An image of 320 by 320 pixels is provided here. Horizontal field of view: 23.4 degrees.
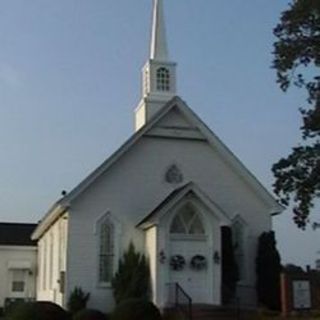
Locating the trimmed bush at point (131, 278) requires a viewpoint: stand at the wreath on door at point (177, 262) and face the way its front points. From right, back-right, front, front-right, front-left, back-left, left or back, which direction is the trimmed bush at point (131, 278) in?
right

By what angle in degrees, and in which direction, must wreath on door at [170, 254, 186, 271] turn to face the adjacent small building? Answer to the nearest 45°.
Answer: approximately 135° to its right

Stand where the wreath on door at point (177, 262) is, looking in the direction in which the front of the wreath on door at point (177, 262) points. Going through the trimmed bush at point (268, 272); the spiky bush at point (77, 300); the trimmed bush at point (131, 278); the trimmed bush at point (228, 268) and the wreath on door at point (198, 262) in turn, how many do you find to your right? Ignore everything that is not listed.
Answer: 2

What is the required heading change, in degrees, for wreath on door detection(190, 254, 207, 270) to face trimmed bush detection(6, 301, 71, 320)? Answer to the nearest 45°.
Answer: approximately 45° to its right

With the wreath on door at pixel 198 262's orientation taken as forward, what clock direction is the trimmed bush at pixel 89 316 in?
The trimmed bush is roughly at 1 o'clock from the wreath on door.

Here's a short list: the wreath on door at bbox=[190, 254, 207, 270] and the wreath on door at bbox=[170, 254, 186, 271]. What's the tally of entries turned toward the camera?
2

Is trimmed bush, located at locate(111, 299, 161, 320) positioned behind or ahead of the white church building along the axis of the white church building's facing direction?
ahead

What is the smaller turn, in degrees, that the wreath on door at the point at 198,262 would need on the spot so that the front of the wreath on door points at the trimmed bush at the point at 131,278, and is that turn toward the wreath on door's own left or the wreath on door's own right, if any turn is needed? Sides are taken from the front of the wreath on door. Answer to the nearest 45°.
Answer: approximately 90° to the wreath on door's own right

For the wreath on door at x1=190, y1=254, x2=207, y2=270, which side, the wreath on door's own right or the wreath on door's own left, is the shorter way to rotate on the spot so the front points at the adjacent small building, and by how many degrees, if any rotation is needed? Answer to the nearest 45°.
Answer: approximately 135° to the wreath on door's own right

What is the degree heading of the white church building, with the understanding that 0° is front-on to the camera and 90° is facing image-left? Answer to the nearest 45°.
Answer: approximately 0°
